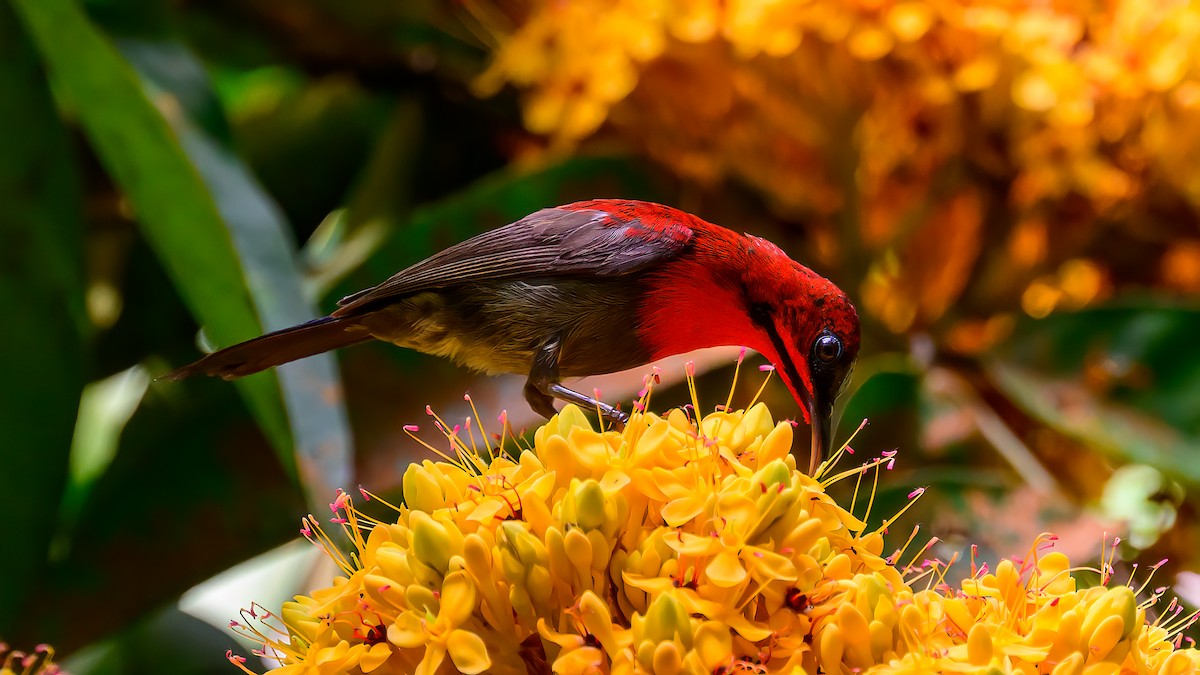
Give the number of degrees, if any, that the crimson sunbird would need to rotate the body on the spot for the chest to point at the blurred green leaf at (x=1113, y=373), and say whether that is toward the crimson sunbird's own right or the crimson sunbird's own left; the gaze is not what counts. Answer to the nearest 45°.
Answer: approximately 45° to the crimson sunbird's own left

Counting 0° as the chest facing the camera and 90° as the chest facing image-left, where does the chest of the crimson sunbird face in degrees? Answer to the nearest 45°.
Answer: approximately 270°

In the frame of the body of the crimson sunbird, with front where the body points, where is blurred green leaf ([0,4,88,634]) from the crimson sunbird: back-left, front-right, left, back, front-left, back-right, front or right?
back-left
